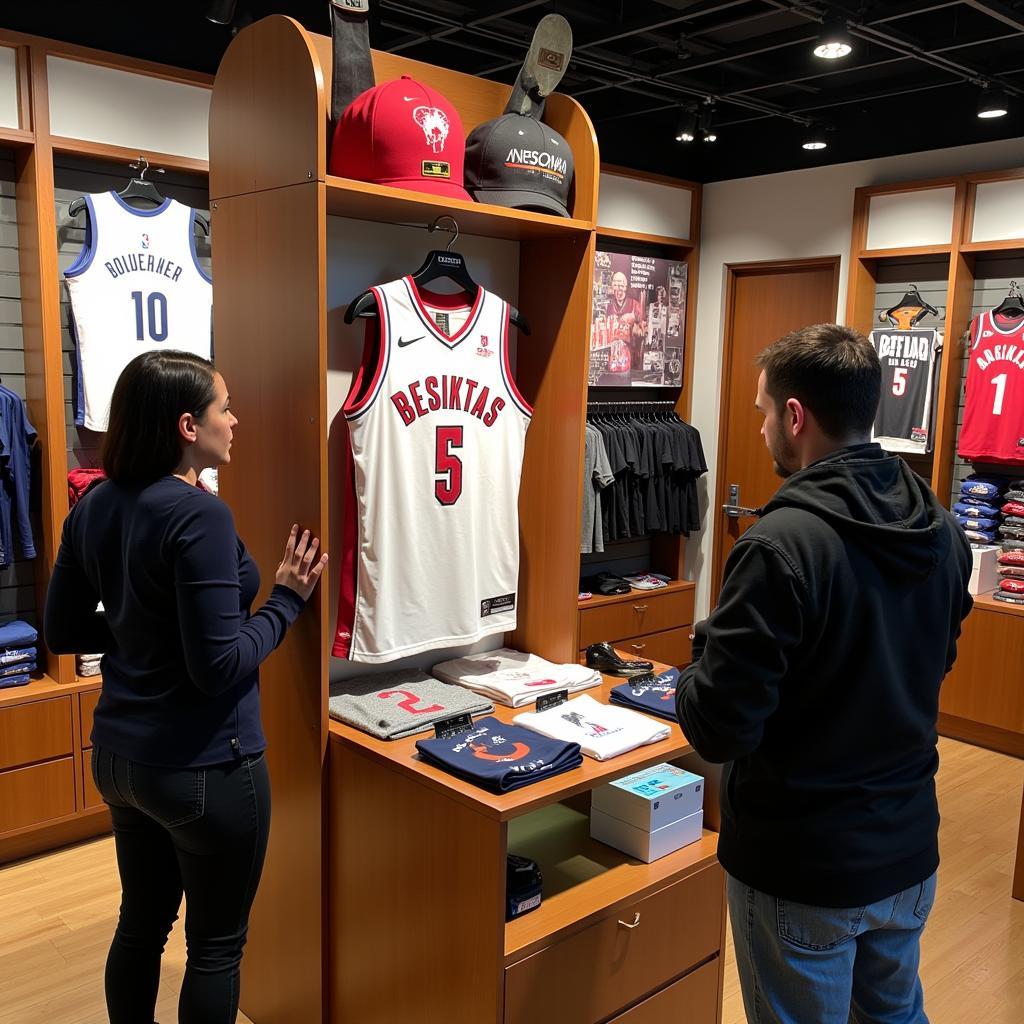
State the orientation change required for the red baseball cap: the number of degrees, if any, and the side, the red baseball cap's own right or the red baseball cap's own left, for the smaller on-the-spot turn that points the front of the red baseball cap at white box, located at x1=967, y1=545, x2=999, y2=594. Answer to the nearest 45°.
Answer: approximately 90° to the red baseball cap's own left

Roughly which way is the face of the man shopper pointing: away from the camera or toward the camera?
away from the camera

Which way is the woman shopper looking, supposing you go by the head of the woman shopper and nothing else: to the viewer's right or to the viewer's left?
to the viewer's right

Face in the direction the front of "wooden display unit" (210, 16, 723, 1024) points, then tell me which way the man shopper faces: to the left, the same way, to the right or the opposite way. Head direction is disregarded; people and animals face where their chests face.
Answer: the opposite way

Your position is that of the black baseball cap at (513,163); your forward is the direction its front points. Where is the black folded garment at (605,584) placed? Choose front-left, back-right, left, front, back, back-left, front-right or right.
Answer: back-left

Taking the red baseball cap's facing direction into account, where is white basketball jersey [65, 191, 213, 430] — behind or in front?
behind

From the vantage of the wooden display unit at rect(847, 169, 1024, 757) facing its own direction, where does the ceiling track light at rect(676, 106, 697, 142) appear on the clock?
The ceiling track light is roughly at 1 o'clock from the wooden display unit.

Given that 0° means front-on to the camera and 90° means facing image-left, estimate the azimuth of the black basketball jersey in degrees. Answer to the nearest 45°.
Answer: approximately 45°

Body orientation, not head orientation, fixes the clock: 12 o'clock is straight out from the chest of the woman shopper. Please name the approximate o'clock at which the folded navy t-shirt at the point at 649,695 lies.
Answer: The folded navy t-shirt is roughly at 1 o'clock from the woman shopper.

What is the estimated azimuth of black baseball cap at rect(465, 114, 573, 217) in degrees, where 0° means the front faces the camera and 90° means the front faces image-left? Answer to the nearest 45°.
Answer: approximately 315°

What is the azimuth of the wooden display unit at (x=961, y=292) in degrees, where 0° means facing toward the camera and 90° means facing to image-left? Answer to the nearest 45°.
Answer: approximately 45°

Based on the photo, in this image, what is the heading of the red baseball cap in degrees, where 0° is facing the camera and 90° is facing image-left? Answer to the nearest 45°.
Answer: approximately 315°
